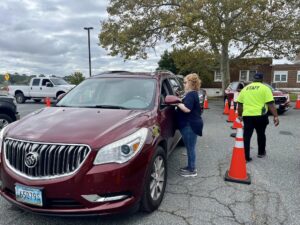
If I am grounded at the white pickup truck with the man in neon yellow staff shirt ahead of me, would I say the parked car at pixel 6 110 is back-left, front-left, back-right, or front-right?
front-right

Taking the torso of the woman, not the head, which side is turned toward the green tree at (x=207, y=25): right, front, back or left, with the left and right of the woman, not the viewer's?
right

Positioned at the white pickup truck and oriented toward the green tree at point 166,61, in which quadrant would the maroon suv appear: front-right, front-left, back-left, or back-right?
back-right

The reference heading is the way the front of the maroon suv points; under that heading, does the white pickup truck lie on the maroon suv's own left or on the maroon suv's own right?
on the maroon suv's own right

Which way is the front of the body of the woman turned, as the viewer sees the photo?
to the viewer's left

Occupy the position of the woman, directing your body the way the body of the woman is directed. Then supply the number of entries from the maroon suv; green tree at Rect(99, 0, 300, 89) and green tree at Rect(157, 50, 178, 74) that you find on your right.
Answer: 2

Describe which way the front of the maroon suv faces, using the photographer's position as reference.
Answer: facing the viewer and to the left of the viewer

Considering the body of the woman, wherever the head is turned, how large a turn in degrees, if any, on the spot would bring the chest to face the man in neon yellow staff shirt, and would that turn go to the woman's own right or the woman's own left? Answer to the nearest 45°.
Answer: approximately 135° to the woman's own right

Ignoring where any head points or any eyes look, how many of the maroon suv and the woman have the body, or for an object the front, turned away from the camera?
0

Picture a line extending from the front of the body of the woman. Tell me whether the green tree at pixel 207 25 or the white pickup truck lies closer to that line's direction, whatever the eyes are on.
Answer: the white pickup truck

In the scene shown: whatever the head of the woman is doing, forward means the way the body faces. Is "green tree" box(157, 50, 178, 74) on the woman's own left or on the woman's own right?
on the woman's own right
